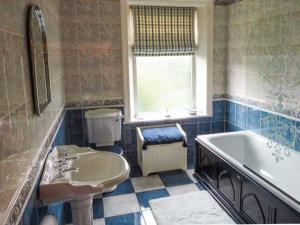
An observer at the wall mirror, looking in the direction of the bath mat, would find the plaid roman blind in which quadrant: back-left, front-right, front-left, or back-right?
front-left

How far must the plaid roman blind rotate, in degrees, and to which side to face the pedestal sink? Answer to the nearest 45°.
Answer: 0° — it already faces it

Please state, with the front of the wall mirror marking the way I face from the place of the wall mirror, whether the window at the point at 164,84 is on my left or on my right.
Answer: on my left

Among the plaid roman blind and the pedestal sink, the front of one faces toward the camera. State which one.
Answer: the plaid roman blind

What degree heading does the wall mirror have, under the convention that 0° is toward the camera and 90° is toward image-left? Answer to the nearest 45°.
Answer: approximately 270°

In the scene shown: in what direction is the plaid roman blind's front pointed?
toward the camera

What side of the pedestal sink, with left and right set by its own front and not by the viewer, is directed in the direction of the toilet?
left

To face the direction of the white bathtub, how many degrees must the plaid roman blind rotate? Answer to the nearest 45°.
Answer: approximately 45° to its left

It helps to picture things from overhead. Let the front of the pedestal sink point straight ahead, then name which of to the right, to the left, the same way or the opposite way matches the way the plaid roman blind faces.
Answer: to the right

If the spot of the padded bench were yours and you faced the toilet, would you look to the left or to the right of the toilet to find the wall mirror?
left

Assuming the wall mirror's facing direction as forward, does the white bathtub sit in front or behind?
in front

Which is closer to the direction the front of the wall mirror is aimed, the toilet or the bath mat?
the bath mat

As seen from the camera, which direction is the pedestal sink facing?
to the viewer's right

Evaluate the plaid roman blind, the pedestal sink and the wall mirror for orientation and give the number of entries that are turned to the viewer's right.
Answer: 2

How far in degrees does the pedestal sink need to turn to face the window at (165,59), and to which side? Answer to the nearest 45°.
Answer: approximately 45° to its left

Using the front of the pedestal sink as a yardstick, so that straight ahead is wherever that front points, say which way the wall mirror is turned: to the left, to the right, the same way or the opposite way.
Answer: the same way

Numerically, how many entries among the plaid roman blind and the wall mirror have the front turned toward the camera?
1

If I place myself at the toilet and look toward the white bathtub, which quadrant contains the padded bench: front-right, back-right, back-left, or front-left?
front-left
